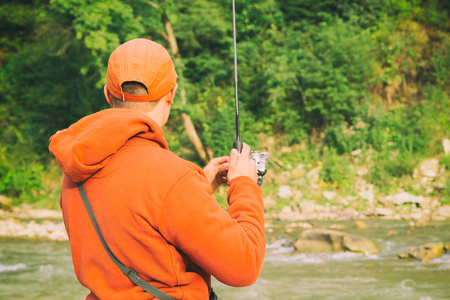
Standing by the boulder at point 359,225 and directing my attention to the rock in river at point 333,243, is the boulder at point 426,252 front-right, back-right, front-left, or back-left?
front-left

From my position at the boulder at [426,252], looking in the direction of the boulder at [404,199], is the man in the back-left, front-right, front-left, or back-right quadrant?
back-left

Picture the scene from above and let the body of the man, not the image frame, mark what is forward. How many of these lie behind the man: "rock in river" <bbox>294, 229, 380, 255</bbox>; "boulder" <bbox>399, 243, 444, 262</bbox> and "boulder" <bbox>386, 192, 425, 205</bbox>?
0

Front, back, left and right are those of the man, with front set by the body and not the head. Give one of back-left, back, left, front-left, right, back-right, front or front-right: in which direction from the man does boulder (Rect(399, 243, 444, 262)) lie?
front

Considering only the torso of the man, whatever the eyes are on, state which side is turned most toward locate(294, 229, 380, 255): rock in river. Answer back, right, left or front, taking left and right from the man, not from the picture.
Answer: front

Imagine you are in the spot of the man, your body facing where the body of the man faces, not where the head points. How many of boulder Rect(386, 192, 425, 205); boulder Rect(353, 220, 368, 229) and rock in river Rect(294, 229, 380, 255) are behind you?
0

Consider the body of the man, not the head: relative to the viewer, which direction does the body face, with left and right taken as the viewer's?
facing away from the viewer and to the right of the viewer

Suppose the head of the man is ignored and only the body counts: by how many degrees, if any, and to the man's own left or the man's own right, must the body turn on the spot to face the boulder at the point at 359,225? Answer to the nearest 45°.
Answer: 0° — they already face it

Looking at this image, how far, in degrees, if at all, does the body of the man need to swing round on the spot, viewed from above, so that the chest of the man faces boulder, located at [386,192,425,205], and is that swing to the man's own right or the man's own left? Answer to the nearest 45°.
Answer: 0° — they already face it
